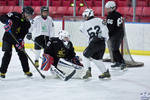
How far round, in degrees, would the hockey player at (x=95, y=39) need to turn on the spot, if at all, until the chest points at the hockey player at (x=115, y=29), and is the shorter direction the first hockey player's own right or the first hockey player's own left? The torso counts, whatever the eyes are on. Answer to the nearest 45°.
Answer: approximately 45° to the first hockey player's own right

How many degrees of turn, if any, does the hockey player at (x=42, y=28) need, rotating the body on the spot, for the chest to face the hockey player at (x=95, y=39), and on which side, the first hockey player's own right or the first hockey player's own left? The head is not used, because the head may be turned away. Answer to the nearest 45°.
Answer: approximately 45° to the first hockey player's own left

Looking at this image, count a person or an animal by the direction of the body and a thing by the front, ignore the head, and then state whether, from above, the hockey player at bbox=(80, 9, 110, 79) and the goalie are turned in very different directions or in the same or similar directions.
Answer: very different directions

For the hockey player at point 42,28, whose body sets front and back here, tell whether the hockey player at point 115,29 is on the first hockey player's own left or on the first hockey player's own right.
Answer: on the first hockey player's own left

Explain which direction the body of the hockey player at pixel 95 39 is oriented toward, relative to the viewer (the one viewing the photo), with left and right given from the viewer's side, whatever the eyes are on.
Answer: facing away from the viewer and to the left of the viewer

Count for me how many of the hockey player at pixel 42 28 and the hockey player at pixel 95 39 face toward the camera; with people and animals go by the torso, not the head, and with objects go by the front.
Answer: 1
